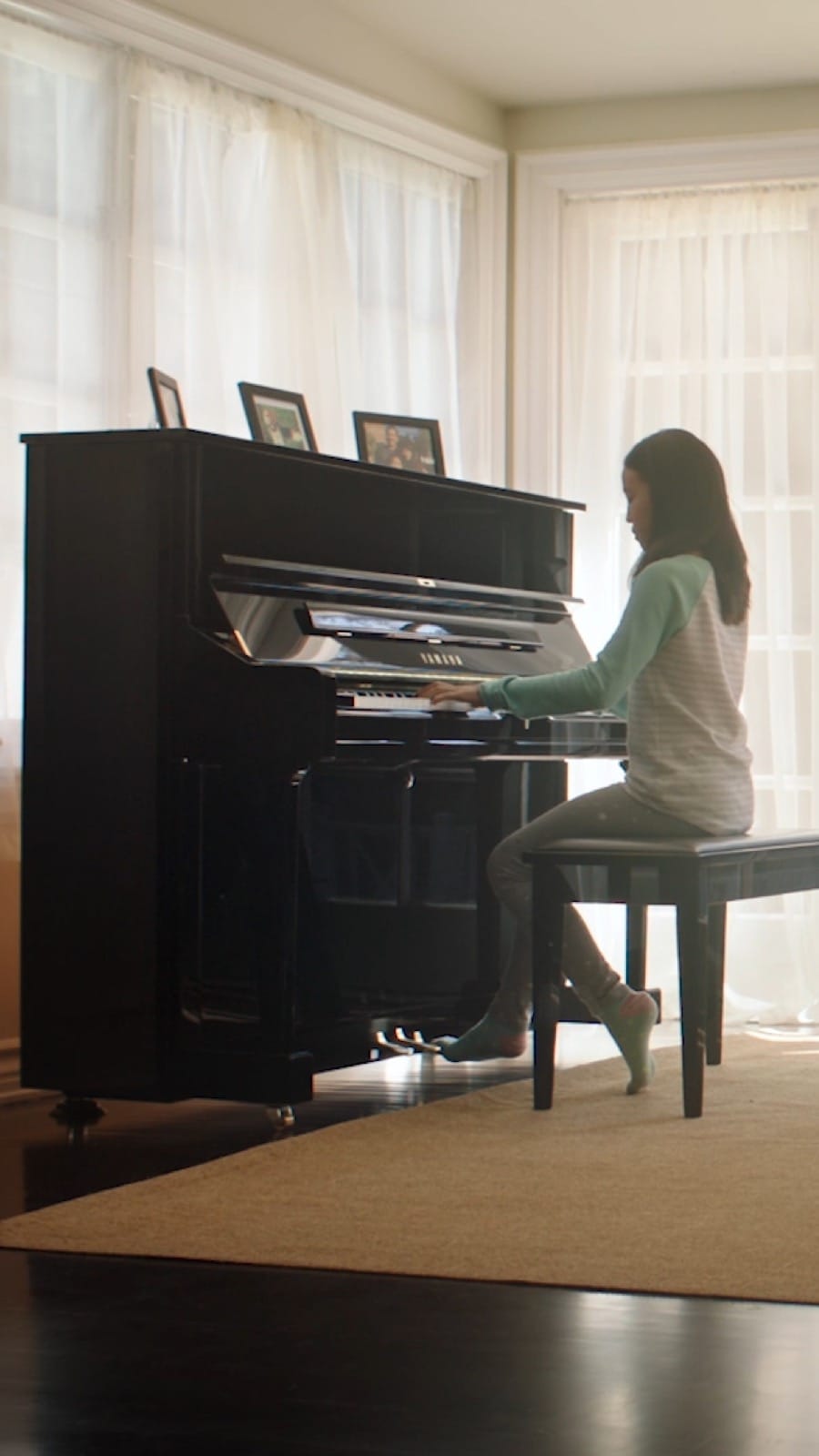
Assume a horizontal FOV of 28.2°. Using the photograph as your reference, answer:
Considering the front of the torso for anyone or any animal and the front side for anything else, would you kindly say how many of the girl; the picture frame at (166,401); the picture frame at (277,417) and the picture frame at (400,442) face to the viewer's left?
1

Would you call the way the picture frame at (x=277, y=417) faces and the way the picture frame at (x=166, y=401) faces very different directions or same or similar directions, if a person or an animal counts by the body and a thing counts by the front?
same or similar directions

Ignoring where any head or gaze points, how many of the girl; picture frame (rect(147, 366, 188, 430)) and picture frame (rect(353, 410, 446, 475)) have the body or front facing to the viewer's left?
1

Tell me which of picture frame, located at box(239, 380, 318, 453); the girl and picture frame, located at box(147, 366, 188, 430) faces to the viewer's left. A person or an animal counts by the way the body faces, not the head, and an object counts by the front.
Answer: the girl

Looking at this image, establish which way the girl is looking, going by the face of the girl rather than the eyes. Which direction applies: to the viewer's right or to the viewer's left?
to the viewer's left

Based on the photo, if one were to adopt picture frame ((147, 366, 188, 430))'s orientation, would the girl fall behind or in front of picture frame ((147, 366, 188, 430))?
in front

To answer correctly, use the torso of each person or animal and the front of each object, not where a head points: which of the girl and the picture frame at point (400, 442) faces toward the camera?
the picture frame

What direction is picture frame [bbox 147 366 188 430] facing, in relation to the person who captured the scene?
facing the viewer and to the right of the viewer

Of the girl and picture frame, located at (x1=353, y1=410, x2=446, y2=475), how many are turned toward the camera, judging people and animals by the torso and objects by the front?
1

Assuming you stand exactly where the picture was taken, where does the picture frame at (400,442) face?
facing the viewer

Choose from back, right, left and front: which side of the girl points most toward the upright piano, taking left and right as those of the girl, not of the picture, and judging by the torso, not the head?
front

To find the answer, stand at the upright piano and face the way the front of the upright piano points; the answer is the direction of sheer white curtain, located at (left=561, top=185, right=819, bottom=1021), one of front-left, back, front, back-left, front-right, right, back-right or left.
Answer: left

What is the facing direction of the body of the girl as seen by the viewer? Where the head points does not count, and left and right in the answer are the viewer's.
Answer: facing to the left of the viewer

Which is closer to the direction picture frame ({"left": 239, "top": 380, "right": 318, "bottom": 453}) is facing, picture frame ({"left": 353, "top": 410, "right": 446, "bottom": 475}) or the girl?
the girl

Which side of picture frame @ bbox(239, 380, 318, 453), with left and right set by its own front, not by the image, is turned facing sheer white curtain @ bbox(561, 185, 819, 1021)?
left

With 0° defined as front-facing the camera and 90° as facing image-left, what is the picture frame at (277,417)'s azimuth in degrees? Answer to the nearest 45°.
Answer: approximately 315°
